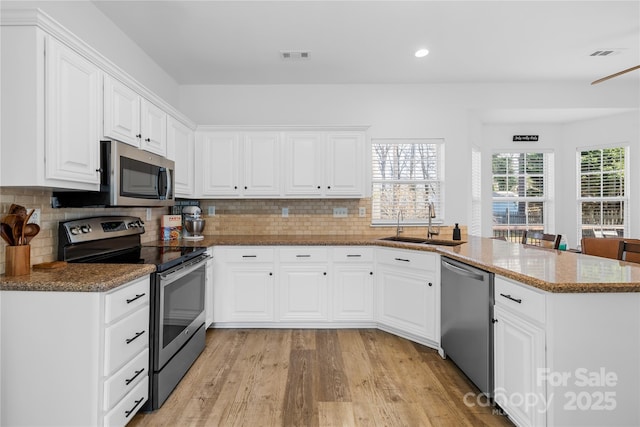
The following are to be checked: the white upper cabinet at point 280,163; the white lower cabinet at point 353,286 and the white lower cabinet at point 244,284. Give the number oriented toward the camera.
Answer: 3

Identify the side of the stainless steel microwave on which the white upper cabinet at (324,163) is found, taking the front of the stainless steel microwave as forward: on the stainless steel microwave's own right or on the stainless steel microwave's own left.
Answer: on the stainless steel microwave's own left

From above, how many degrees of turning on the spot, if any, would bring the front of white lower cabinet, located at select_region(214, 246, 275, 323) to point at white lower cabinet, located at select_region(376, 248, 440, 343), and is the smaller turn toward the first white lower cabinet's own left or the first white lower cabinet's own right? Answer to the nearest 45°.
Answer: approximately 90° to the first white lower cabinet's own left

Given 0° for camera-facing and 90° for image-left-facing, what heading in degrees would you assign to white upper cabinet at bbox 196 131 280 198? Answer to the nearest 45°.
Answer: approximately 0°

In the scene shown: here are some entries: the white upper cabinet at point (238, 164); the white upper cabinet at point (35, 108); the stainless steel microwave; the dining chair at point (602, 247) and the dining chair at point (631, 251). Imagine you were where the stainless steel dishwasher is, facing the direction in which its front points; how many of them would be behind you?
2

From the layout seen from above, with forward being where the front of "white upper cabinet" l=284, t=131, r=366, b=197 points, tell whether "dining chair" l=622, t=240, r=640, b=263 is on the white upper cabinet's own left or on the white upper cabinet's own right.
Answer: on the white upper cabinet's own left

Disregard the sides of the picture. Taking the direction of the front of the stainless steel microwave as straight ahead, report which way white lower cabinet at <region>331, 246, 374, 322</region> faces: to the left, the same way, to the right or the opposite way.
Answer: to the right

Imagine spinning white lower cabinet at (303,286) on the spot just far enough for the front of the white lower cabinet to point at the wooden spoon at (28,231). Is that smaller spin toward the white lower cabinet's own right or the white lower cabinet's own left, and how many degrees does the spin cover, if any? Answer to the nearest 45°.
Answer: approximately 45° to the white lower cabinet's own right

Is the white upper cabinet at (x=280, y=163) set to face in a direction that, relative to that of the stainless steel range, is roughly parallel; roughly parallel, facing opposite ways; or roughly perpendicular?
roughly perpendicular

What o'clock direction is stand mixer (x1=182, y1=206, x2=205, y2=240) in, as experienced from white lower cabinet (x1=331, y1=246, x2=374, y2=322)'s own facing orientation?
The stand mixer is roughly at 3 o'clock from the white lower cabinet.

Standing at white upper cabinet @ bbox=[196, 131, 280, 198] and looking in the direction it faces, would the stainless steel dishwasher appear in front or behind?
in front

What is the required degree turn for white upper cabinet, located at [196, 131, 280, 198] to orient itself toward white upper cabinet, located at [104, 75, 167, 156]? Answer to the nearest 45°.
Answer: approximately 45° to its right

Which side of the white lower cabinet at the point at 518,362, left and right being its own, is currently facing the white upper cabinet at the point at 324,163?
right
